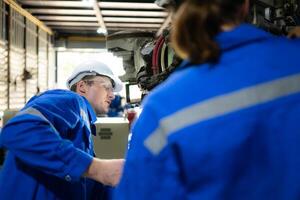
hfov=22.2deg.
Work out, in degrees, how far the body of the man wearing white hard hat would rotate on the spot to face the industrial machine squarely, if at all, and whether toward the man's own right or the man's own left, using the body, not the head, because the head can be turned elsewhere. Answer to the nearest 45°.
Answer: approximately 45° to the man's own left

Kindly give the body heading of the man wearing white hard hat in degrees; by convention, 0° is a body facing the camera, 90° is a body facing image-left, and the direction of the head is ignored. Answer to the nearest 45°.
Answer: approximately 270°

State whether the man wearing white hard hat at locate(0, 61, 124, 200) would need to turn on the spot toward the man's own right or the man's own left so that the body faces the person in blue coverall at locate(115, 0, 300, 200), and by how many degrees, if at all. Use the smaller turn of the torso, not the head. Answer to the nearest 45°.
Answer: approximately 90° to the man's own right

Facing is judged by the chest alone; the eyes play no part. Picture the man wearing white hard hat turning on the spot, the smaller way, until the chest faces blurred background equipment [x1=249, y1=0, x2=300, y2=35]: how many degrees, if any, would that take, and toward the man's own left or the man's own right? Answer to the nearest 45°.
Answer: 0° — they already face it

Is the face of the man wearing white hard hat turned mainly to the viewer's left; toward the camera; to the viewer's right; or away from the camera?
to the viewer's right
